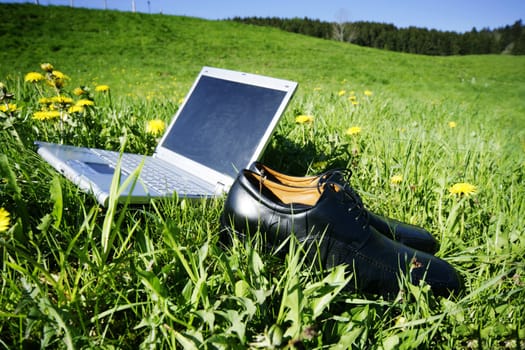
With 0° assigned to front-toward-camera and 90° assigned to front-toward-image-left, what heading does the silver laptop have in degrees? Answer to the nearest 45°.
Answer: approximately 45°

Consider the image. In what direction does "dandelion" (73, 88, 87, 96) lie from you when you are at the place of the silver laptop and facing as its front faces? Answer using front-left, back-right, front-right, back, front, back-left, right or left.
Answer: right

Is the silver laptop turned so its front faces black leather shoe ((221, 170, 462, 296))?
no

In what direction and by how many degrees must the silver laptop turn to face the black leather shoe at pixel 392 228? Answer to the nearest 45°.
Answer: approximately 90° to its left
